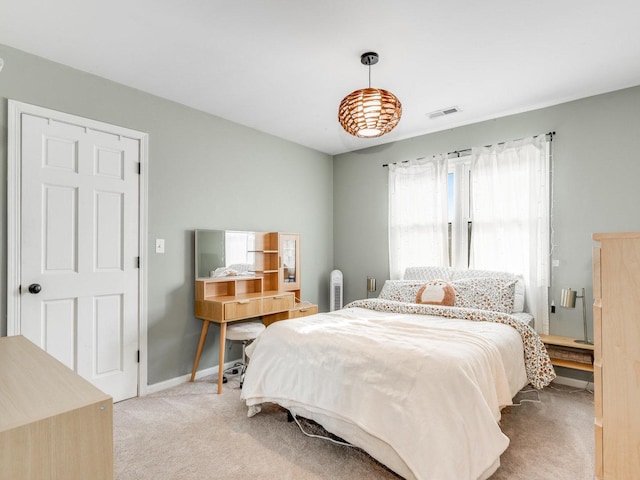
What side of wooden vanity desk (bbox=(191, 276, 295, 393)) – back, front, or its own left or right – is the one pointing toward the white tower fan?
left

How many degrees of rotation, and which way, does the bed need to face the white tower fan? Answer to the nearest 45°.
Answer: approximately 135° to its right

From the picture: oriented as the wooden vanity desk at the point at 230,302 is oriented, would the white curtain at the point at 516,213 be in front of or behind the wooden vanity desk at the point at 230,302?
in front

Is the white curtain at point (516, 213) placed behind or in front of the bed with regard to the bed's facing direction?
behind

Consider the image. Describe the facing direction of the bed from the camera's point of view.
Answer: facing the viewer and to the left of the viewer

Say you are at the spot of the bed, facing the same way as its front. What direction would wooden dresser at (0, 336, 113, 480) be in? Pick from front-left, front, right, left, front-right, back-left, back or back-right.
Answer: front

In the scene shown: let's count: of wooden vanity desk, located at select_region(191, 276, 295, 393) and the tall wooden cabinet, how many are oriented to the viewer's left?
1

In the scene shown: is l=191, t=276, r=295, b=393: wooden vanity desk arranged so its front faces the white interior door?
no

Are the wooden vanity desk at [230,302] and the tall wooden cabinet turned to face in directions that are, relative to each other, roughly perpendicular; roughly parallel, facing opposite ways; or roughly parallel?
roughly parallel, facing opposite ways

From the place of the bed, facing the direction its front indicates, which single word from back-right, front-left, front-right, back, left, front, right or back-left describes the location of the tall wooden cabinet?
left

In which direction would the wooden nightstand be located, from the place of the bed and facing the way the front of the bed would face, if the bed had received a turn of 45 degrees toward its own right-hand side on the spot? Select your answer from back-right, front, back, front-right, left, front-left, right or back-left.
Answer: back-right

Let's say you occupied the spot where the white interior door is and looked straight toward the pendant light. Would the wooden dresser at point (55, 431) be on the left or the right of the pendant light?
right

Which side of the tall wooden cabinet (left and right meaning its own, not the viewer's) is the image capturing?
left
